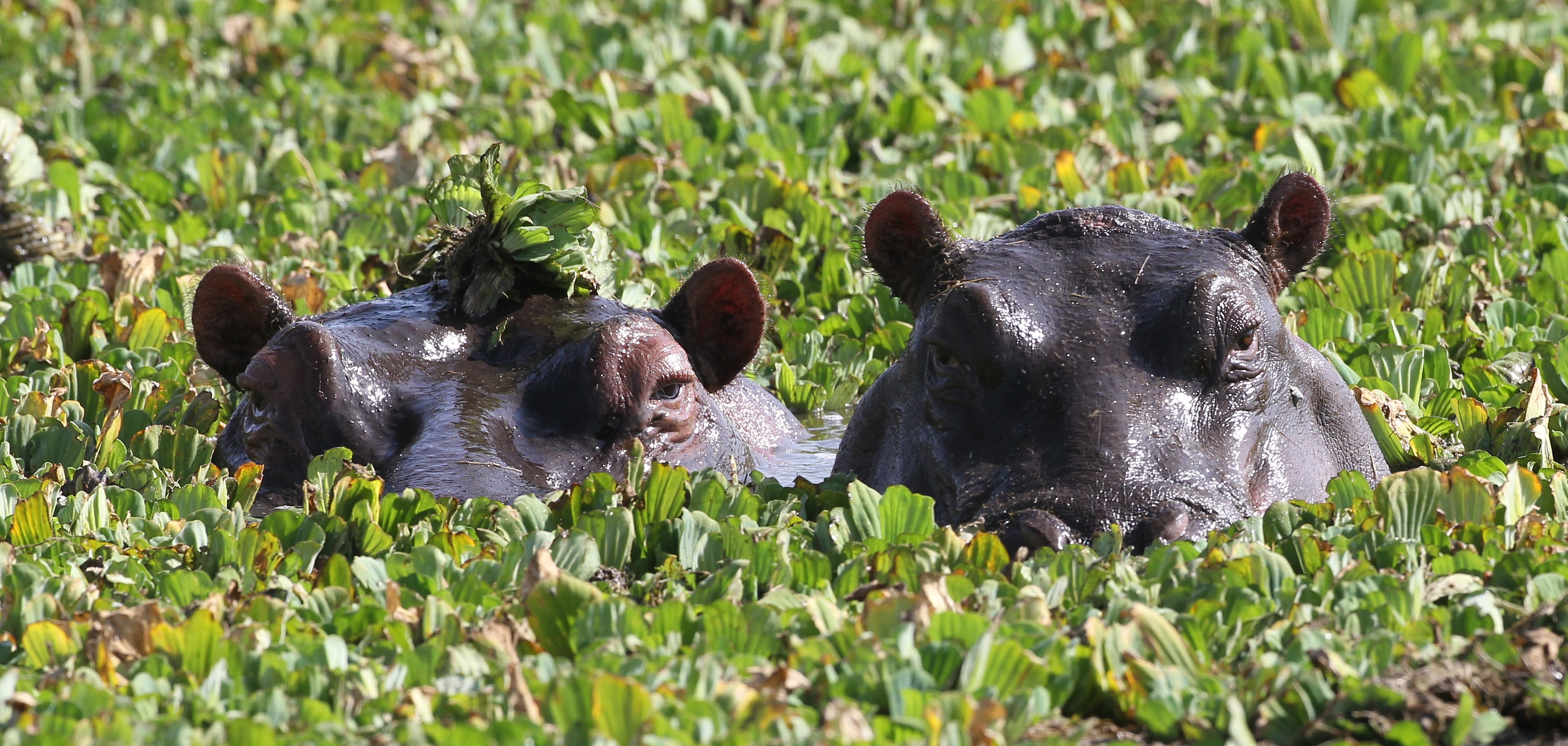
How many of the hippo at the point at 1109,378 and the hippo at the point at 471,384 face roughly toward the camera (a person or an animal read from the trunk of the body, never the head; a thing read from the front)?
2

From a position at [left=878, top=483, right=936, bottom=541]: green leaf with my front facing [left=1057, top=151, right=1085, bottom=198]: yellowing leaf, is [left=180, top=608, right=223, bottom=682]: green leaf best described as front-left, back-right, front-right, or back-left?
back-left

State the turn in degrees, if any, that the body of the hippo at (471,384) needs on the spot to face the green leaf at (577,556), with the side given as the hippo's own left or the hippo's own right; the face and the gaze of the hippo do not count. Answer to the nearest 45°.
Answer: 0° — it already faces it

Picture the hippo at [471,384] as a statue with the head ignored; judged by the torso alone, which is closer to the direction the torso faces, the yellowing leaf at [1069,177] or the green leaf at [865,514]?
the green leaf

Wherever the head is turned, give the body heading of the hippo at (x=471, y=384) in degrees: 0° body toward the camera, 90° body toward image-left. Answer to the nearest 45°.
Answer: approximately 0°
